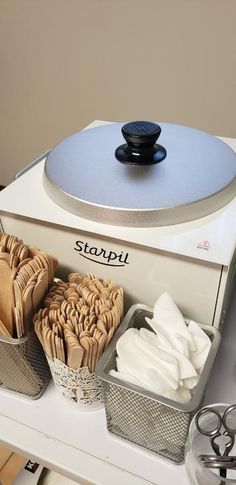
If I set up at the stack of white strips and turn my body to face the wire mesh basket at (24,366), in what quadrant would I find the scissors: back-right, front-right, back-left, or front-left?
back-left

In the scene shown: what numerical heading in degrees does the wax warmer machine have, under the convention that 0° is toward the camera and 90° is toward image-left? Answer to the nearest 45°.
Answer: approximately 45°
